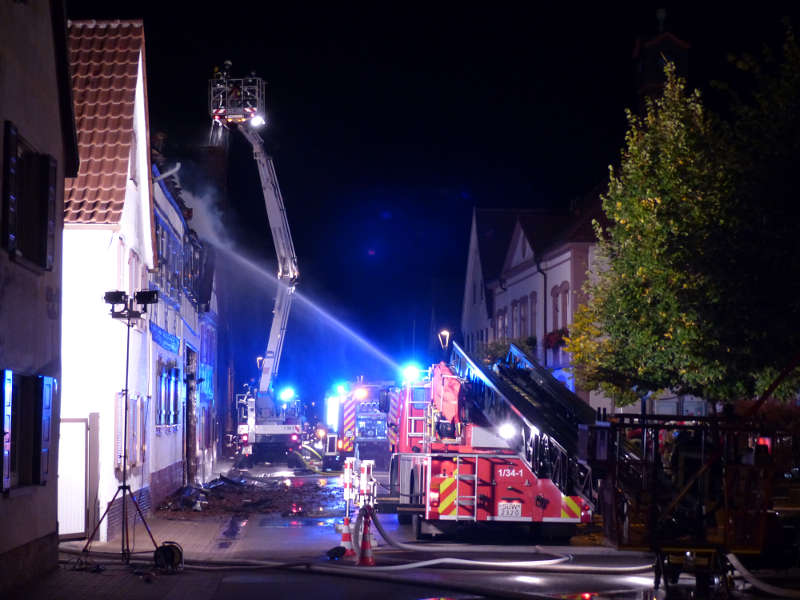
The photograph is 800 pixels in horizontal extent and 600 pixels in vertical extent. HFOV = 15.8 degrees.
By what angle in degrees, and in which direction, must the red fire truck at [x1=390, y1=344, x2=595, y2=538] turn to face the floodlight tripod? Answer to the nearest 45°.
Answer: approximately 135° to its left

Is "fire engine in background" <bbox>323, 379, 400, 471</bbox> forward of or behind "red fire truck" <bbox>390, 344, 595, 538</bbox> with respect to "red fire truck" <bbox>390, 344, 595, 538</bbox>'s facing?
forward

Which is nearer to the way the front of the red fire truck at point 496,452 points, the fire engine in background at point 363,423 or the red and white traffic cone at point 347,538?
the fire engine in background

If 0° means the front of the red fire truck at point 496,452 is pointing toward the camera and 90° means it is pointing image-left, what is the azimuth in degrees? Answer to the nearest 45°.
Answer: approximately 180°

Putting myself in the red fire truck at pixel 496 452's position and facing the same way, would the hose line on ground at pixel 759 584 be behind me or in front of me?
behind

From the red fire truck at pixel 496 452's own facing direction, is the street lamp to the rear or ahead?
ahead
